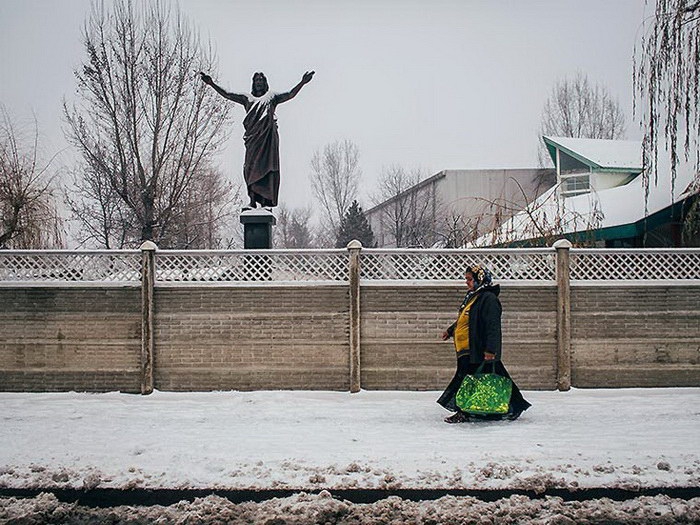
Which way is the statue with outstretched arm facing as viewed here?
toward the camera

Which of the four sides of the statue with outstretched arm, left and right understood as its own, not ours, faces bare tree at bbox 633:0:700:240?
left

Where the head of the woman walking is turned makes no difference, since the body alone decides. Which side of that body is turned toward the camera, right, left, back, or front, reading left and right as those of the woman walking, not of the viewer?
left

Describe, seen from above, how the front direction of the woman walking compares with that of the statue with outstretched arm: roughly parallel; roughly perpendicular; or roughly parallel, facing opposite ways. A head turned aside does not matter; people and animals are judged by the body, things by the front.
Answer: roughly perpendicular

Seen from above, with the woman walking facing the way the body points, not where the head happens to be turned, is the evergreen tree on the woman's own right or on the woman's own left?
on the woman's own right

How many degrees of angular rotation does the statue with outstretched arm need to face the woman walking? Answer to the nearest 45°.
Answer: approximately 45° to its left

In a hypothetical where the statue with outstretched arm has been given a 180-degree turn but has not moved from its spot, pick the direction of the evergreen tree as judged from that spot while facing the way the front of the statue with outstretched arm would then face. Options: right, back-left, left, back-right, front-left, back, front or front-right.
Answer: front

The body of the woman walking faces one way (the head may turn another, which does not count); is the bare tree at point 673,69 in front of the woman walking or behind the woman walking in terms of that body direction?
behind

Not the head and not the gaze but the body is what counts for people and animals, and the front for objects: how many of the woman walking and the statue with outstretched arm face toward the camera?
1

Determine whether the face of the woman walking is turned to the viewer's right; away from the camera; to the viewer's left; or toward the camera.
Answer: to the viewer's left

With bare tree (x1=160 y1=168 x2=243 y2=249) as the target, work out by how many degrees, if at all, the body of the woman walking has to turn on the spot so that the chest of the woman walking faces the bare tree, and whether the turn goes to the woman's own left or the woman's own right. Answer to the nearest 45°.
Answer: approximately 45° to the woman's own right
